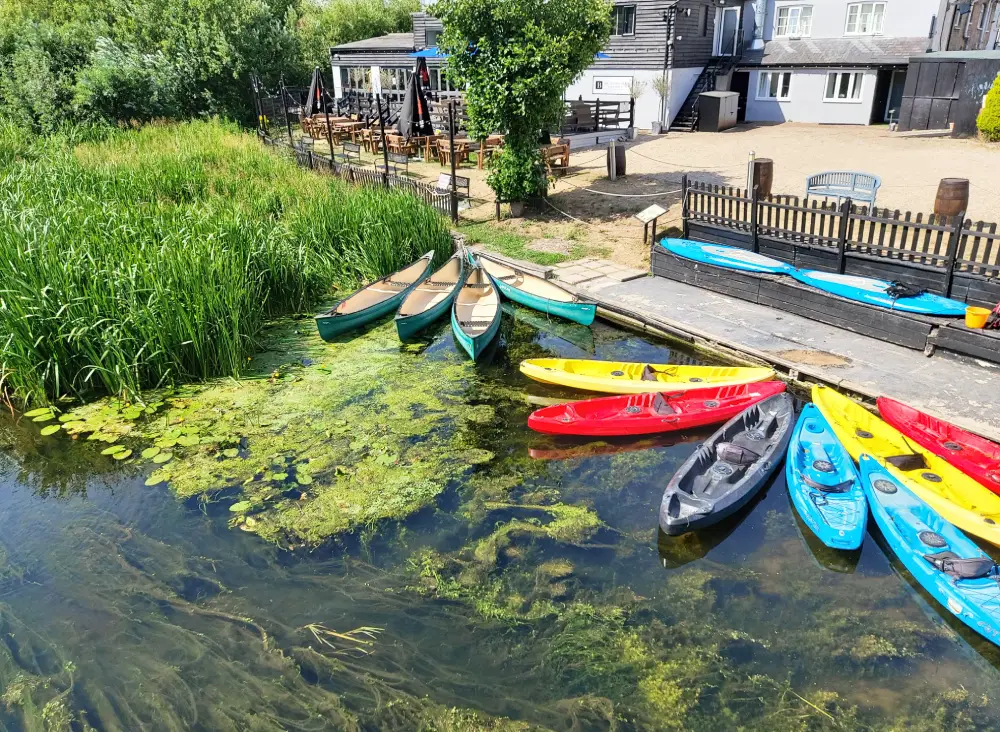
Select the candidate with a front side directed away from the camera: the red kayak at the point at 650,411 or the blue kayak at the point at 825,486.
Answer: the blue kayak

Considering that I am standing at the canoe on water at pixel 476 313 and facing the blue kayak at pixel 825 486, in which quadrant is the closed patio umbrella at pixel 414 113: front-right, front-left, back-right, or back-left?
back-left

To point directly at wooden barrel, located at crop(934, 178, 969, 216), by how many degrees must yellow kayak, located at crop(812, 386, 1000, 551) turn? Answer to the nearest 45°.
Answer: approximately 45° to its right

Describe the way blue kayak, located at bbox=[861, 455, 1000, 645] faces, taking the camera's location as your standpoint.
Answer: facing away from the viewer and to the left of the viewer

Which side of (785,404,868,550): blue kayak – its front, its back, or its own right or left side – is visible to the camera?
back

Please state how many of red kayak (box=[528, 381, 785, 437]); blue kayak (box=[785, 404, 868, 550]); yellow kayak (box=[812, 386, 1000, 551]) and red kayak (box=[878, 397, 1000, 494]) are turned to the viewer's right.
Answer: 1

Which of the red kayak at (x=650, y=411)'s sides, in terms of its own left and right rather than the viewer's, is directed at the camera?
right

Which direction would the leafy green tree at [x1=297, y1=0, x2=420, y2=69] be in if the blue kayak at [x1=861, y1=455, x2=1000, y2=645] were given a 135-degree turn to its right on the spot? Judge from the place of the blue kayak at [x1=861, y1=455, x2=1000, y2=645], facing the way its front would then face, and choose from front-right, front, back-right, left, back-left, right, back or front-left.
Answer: back-left

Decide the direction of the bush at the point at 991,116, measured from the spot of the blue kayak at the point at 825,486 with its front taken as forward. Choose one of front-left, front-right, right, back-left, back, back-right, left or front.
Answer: front

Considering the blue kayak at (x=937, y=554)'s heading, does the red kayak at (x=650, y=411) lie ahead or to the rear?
ahead

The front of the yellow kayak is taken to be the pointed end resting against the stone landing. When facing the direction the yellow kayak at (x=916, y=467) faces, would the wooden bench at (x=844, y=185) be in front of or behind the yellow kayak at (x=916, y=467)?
in front
